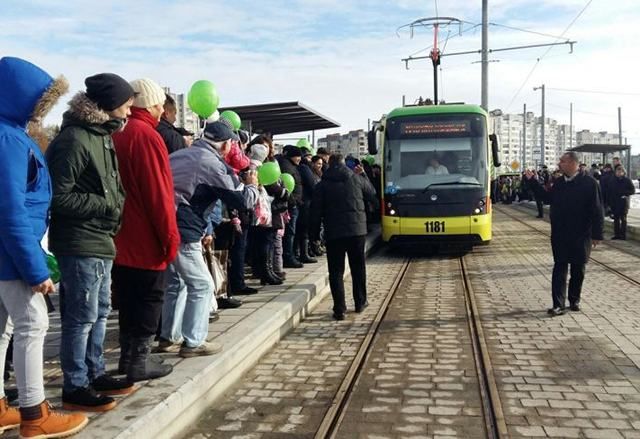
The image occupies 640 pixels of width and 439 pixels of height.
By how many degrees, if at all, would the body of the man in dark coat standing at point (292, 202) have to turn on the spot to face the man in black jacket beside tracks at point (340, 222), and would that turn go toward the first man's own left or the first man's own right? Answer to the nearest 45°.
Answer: approximately 90° to the first man's own right

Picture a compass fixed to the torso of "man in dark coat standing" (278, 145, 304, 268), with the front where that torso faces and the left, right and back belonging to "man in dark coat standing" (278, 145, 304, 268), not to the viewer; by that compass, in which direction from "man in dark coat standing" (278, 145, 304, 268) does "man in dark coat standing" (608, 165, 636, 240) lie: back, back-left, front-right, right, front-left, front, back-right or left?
front-left

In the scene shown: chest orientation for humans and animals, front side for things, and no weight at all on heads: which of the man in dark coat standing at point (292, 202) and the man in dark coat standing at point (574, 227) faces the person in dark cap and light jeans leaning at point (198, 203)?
the man in dark coat standing at point (574, 227)

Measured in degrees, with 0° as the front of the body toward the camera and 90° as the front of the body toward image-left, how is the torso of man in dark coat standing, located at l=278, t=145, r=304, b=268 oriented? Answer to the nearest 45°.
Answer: approximately 270°

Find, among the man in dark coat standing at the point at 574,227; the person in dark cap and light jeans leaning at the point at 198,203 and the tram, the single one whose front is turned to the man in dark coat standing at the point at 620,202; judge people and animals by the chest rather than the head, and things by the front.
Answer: the person in dark cap and light jeans leaning

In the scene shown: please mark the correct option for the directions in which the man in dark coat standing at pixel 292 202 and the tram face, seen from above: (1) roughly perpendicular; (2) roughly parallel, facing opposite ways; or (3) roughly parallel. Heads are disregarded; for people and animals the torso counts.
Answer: roughly perpendicular

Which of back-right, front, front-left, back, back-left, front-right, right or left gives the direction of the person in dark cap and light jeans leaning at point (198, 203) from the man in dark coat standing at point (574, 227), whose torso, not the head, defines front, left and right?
front

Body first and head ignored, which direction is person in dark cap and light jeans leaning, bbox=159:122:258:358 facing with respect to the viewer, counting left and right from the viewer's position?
facing away from the viewer and to the right of the viewer

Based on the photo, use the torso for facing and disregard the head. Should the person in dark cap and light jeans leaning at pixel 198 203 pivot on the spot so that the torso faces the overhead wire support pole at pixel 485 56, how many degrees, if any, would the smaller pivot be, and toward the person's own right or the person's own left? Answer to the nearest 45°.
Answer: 0° — they already face it

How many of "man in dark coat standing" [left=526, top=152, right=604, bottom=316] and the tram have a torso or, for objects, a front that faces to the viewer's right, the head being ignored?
0

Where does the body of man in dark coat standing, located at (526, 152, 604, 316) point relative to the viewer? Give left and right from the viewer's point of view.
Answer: facing the viewer and to the left of the viewer

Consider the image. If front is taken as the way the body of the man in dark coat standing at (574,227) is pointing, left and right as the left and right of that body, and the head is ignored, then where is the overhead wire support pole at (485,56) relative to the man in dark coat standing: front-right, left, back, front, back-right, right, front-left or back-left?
back-right

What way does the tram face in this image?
toward the camera

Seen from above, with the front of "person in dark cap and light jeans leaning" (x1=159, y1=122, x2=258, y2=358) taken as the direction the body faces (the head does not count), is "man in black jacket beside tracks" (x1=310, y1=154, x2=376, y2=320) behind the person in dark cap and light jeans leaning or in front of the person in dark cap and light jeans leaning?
in front

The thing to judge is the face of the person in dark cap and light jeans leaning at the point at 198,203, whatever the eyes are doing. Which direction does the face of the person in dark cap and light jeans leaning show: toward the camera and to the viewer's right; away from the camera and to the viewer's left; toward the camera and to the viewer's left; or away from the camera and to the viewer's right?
away from the camera and to the viewer's right

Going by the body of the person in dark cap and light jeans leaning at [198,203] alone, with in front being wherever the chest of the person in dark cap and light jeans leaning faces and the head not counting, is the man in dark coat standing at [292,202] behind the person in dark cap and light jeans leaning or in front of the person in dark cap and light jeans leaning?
in front
